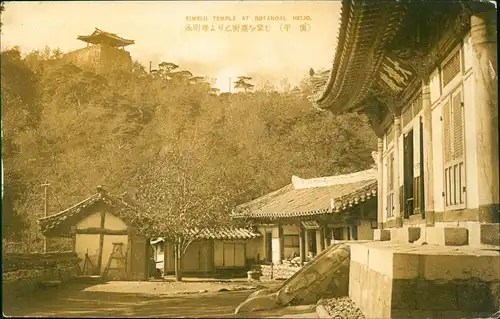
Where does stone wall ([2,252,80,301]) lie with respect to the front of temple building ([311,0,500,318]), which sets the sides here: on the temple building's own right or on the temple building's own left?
on the temple building's own right

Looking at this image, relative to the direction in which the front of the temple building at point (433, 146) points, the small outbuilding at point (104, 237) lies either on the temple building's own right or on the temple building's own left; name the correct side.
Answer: on the temple building's own right

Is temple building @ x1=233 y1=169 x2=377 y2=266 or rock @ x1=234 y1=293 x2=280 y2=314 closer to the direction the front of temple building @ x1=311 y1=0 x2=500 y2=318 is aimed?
the rock

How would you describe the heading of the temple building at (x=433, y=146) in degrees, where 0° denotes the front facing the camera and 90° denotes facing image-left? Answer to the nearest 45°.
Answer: approximately 45°

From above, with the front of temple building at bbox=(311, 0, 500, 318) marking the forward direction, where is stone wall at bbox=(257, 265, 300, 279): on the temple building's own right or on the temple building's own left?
on the temple building's own right

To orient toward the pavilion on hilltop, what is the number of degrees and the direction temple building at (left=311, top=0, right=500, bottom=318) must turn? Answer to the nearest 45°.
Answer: approximately 45° to its right

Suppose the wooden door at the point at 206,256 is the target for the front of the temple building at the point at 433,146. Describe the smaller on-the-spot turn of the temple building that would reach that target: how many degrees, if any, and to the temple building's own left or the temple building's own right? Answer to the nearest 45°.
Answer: approximately 90° to the temple building's own right
